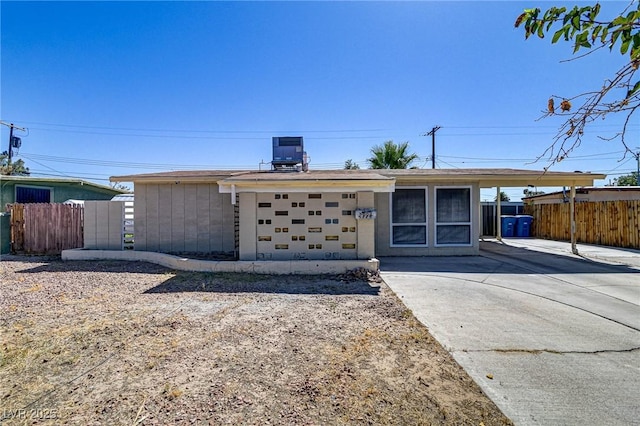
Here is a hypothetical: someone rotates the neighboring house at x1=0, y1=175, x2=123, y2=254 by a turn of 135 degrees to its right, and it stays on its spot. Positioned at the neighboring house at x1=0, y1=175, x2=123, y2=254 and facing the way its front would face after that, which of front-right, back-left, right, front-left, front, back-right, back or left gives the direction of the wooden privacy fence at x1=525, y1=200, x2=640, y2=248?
back

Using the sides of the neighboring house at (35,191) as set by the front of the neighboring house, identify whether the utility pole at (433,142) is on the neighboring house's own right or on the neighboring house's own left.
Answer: on the neighboring house's own left

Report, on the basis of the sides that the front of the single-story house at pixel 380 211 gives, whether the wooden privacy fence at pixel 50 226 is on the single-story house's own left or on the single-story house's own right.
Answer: on the single-story house's own right

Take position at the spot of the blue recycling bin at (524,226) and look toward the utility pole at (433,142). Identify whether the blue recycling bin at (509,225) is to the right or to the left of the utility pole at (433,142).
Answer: left

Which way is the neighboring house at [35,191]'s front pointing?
toward the camera

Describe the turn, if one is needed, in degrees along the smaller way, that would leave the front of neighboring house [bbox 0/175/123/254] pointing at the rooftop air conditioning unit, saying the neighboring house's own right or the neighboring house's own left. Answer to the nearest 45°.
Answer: approximately 45° to the neighboring house's own left

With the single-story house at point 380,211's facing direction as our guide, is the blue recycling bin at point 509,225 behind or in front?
behind

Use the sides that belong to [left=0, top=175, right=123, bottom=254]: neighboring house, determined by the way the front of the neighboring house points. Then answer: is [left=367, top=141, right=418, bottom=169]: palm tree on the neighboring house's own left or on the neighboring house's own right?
on the neighboring house's own left

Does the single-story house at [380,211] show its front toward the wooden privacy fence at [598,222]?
no

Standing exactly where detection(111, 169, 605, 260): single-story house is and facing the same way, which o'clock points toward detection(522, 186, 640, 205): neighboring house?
The neighboring house is roughly at 8 o'clock from the single-story house.

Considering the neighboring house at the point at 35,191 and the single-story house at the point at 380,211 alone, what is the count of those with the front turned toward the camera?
2

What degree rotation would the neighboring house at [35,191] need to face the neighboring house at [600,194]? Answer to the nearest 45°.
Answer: approximately 45° to its left

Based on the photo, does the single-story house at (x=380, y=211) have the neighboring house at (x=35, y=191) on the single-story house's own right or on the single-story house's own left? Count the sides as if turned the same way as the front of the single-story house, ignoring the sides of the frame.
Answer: on the single-story house's own right

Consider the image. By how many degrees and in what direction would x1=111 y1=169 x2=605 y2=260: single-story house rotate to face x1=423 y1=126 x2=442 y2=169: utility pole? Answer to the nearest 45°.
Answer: approximately 180°
